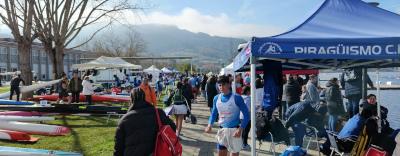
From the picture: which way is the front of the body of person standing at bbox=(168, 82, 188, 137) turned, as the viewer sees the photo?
away from the camera

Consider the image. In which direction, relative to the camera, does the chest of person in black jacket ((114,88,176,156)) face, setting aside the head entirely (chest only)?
away from the camera

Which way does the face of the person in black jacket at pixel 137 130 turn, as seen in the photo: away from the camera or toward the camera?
away from the camera

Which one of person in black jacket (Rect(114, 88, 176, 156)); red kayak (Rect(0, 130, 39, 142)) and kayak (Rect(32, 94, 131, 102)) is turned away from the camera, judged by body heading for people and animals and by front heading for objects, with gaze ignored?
the person in black jacket
